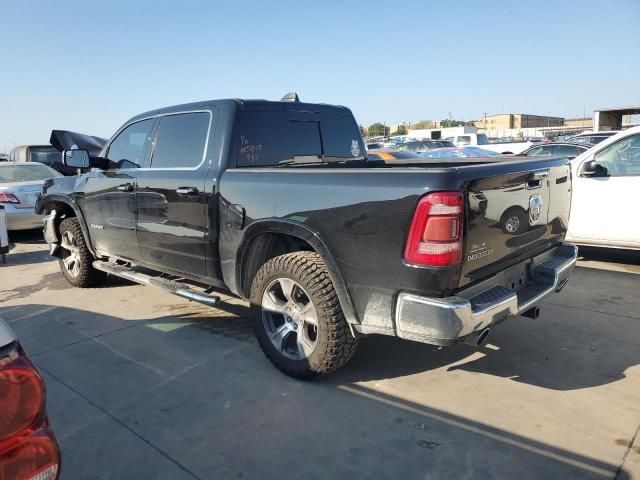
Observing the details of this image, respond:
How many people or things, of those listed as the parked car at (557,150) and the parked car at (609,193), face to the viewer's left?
2

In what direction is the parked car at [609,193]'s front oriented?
to the viewer's left

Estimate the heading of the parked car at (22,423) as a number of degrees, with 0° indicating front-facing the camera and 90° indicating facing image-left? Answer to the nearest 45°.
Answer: approximately 135°

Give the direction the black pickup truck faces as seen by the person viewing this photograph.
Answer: facing away from the viewer and to the left of the viewer

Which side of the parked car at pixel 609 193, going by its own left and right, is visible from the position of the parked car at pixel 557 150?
right

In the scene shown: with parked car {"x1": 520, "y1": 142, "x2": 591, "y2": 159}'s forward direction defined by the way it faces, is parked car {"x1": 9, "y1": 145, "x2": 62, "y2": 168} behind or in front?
in front

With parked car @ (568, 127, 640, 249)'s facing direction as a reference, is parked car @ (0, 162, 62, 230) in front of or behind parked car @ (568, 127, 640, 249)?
in front

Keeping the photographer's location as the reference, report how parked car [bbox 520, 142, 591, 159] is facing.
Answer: facing to the left of the viewer

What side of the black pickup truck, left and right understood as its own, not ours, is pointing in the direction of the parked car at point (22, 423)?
left

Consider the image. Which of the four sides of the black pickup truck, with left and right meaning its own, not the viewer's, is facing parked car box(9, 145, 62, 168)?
front

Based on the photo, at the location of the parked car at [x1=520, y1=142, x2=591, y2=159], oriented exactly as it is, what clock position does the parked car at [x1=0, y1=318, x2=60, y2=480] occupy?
the parked car at [x1=0, y1=318, x2=60, y2=480] is roughly at 9 o'clock from the parked car at [x1=520, y1=142, x2=591, y2=159].

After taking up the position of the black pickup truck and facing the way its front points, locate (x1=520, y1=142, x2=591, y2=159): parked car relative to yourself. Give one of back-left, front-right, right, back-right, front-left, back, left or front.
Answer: right
